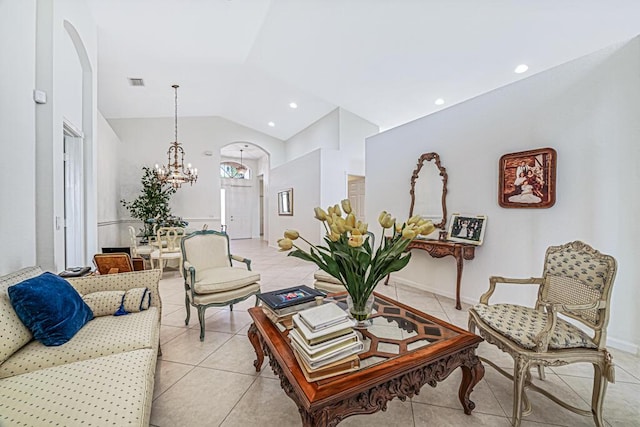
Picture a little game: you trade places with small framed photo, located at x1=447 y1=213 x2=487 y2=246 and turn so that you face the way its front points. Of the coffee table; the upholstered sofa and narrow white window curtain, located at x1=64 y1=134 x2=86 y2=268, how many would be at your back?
0

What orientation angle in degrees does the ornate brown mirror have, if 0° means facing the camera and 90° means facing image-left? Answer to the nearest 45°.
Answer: approximately 45°

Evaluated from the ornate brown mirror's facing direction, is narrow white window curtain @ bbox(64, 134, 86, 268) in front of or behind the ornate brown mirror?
in front

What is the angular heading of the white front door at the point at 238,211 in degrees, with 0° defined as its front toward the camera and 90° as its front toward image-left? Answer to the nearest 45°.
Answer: approximately 0°

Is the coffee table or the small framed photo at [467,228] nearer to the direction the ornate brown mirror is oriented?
the coffee table

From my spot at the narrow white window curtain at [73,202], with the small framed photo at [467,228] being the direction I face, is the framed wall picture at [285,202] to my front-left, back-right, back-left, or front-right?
front-left

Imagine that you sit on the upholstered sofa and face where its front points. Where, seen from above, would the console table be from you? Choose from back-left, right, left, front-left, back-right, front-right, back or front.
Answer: front

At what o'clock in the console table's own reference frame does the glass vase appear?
The glass vase is roughly at 11 o'clock from the console table.

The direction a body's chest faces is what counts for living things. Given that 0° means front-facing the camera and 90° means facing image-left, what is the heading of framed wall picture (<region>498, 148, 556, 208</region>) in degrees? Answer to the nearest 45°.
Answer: approximately 45°

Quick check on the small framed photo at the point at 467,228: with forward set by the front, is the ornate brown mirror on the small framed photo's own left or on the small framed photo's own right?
on the small framed photo's own right

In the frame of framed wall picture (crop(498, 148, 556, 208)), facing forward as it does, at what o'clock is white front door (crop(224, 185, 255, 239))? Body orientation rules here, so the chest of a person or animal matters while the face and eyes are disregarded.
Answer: The white front door is roughly at 2 o'clock from the framed wall picture.

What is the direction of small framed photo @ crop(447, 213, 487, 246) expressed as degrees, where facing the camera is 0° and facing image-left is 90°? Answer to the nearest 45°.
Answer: approximately 45°

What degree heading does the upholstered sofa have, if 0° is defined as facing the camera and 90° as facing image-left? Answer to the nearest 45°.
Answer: approximately 270°

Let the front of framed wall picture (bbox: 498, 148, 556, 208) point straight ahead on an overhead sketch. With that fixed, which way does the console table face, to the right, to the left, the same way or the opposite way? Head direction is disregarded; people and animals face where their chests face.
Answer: the same way

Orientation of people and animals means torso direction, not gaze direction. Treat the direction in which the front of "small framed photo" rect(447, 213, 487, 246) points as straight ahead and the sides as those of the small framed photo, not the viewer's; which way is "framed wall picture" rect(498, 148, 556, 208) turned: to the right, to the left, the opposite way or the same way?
the same way

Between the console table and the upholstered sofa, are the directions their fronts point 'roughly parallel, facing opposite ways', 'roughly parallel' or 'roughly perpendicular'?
roughly parallel, facing opposite ways

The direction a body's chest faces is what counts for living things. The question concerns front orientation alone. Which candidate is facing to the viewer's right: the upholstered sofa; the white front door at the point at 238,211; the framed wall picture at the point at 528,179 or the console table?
the upholstered sofa
